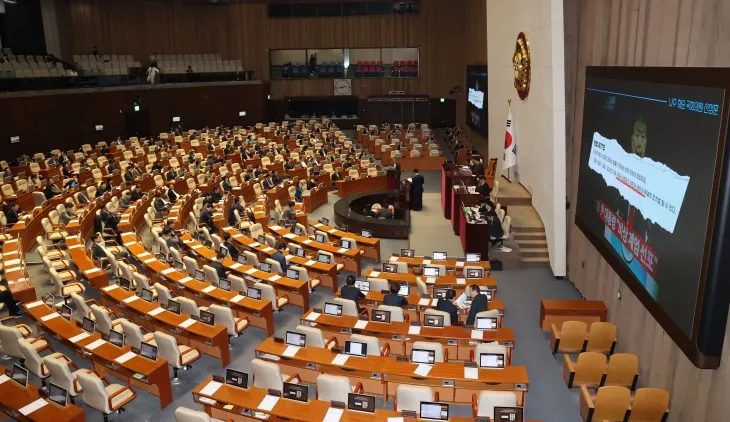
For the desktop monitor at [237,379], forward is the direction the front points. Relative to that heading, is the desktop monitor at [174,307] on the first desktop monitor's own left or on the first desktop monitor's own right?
on the first desktop monitor's own right

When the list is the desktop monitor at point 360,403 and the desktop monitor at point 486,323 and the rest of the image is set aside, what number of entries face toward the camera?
2

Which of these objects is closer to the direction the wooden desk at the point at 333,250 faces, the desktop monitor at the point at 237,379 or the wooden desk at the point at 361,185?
the desktop monitor

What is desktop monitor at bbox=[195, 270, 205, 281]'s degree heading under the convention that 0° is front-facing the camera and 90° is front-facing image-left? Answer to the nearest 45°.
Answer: approximately 45°

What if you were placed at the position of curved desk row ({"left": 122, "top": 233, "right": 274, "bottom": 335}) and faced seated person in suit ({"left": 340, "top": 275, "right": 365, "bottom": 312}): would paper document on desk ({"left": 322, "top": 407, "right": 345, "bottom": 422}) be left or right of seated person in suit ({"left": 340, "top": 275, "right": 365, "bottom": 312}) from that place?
right

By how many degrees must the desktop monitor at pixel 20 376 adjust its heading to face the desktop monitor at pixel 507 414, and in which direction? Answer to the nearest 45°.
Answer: approximately 90° to its left

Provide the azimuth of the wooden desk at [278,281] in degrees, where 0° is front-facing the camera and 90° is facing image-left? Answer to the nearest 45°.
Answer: approximately 45°

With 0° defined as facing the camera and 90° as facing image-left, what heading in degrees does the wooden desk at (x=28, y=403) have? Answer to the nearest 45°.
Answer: approximately 45°

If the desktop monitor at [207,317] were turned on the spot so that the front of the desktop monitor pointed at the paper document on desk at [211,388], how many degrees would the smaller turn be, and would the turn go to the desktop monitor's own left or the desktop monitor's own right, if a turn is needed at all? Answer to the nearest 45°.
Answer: approximately 45° to the desktop monitor's own left

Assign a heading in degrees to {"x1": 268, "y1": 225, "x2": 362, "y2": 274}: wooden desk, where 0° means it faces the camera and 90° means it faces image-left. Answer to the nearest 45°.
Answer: approximately 45°

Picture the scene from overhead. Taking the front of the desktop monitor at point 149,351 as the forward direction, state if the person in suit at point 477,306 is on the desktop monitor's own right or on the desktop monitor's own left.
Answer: on the desktop monitor's own left

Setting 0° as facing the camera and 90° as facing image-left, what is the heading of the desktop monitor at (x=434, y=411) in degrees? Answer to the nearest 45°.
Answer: approximately 0°
